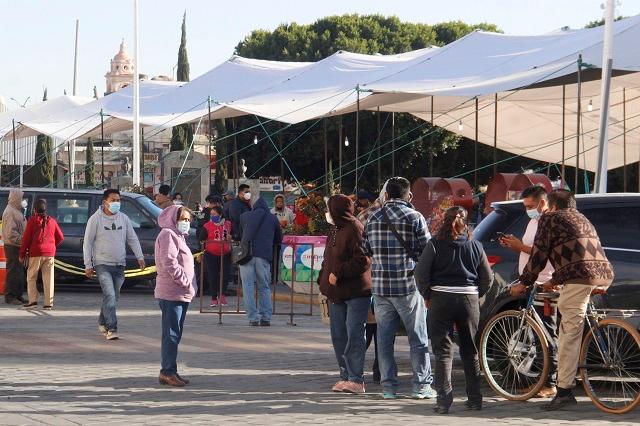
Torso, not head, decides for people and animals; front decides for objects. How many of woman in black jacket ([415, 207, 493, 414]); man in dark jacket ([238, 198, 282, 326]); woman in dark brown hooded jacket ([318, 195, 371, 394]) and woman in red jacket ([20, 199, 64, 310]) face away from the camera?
3

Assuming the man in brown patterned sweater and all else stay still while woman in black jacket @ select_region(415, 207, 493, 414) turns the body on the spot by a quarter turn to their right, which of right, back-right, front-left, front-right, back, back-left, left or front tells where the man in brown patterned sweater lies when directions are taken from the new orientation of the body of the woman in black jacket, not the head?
front

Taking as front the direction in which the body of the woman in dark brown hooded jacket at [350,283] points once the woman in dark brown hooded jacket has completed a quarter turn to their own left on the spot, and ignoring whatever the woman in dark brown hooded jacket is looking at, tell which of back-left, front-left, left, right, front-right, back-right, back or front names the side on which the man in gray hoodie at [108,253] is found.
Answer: back-right

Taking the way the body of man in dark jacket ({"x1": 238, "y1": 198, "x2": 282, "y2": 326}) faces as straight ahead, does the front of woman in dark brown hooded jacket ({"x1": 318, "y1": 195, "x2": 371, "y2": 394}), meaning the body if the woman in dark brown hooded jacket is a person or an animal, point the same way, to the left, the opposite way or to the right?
to the left

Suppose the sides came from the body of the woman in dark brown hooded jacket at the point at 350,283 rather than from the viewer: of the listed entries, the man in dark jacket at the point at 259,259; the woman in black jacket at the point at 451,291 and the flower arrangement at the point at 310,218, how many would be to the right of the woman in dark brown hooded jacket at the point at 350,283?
2

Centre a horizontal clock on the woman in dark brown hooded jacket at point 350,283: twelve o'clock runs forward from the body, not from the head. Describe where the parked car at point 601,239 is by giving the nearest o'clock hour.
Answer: The parked car is roughly at 6 o'clock from the woman in dark brown hooded jacket.

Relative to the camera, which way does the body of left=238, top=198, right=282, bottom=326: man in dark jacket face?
away from the camera

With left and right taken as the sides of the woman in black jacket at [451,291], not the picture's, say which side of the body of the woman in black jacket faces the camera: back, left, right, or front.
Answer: back
